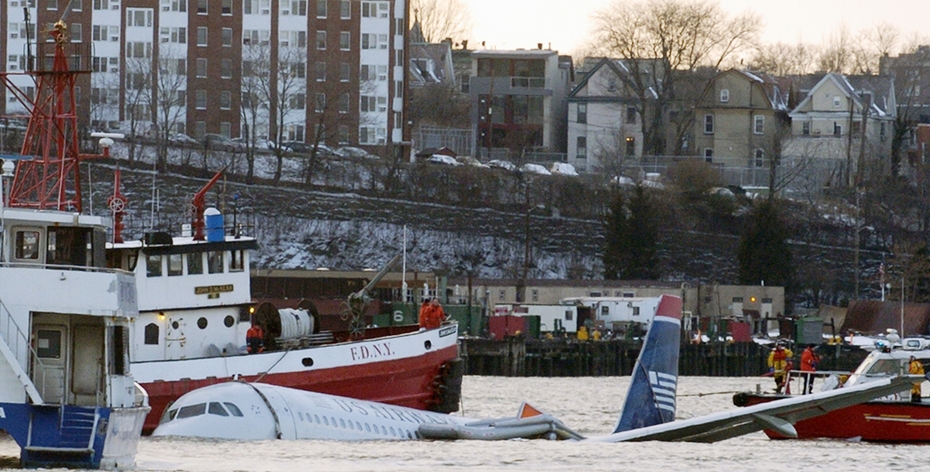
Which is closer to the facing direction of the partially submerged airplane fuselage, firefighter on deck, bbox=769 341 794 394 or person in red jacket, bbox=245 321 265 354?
the person in red jacket

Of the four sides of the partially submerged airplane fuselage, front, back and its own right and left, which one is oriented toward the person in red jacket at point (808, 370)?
back

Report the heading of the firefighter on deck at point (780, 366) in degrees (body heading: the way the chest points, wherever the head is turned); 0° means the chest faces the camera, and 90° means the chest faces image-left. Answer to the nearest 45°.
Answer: approximately 0°

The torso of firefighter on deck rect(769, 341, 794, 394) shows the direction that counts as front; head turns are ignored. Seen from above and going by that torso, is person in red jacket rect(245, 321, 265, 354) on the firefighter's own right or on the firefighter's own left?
on the firefighter's own right

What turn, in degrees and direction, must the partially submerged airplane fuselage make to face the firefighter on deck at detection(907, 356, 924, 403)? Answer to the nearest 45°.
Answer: approximately 180°

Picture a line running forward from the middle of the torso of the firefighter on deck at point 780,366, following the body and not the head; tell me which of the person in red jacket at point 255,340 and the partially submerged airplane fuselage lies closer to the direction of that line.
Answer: the partially submerged airplane fuselage

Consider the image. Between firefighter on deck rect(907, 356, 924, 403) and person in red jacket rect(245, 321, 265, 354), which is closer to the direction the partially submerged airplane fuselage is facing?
the person in red jacket

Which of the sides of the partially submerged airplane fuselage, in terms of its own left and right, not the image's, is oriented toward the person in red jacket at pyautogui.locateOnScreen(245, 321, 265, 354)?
right

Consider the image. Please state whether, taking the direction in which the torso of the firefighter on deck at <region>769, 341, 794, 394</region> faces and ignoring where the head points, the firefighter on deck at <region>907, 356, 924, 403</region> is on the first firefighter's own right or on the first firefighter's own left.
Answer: on the first firefighter's own left

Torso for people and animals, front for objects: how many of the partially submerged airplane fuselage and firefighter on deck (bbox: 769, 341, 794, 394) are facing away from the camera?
0

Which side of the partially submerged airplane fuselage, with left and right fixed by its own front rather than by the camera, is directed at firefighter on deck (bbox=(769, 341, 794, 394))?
back
